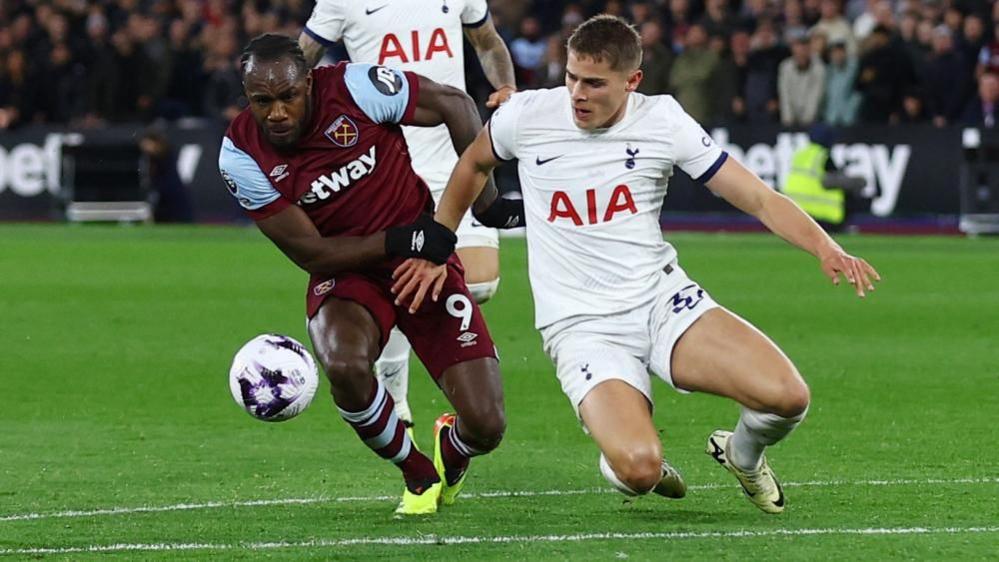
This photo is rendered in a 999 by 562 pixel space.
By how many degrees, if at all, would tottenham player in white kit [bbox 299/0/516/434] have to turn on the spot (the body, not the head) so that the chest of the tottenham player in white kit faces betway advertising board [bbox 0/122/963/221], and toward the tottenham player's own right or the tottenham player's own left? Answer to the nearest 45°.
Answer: approximately 135° to the tottenham player's own left

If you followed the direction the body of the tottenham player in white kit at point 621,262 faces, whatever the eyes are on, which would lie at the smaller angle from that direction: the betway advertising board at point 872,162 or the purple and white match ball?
the purple and white match ball

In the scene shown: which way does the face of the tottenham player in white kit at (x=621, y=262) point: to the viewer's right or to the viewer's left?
to the viewer's left

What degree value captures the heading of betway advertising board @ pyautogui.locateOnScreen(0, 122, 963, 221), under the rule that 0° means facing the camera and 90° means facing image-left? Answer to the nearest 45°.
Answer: approximately 0°

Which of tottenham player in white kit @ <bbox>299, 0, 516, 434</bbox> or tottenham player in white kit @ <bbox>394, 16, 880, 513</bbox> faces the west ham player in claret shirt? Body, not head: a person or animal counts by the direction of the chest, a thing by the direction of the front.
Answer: tottenham player in white kit @ <bbox>299, 0, 516, 434</bbox>

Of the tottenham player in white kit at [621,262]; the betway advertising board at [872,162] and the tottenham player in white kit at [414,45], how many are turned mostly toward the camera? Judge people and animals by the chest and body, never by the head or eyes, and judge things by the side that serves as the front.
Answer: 3

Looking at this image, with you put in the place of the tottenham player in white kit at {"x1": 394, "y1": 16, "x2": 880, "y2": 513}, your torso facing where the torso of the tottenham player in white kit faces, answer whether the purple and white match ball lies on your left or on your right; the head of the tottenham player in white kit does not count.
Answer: on your right

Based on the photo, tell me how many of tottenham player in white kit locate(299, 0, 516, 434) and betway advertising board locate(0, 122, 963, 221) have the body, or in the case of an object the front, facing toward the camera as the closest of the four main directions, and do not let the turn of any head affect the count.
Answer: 2

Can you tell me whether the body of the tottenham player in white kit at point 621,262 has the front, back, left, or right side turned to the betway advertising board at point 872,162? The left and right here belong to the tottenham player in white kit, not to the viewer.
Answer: back

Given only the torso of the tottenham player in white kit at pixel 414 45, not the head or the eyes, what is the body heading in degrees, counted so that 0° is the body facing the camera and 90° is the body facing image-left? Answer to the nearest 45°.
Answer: approximately 0°
